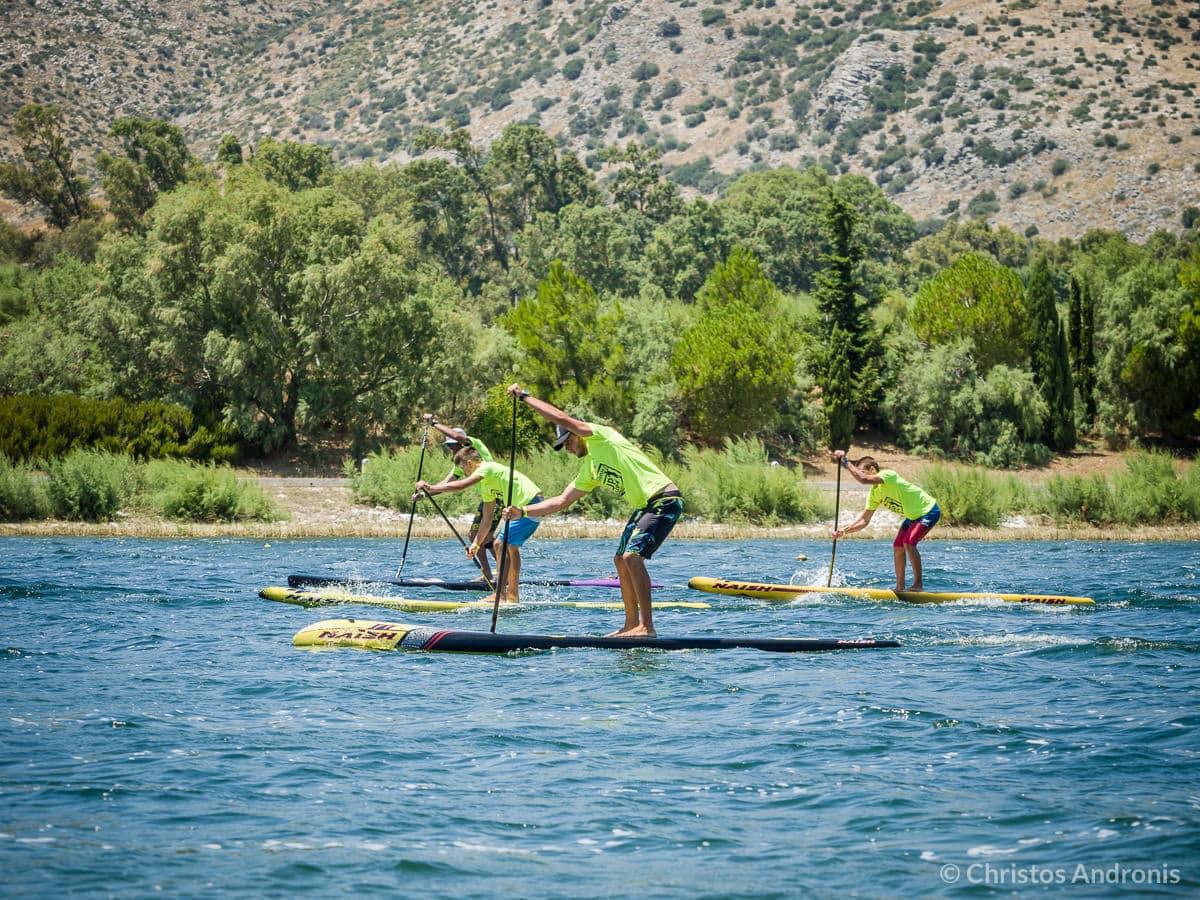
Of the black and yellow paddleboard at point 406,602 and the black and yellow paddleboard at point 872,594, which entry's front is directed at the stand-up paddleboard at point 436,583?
the black and yellow paddleboard at point 872,594

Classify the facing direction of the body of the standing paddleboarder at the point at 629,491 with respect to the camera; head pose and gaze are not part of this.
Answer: to the viewer's left

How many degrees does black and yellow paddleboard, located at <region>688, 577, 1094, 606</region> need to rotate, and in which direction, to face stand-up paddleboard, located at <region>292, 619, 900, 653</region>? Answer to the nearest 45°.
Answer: approximately 45° to its left

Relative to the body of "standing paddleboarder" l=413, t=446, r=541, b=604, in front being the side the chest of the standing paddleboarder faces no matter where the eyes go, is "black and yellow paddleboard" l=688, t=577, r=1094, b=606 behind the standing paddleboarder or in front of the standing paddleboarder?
behind

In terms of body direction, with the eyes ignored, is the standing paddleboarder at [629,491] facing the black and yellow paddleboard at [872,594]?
no

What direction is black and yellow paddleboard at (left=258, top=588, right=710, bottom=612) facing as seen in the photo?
to the viewer's left

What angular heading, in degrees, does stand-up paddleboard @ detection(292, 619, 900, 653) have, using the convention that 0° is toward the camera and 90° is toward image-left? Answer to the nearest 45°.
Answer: approximately 90°

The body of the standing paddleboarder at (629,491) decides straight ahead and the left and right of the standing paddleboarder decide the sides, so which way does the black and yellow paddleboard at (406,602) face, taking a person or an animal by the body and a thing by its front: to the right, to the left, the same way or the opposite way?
the same way

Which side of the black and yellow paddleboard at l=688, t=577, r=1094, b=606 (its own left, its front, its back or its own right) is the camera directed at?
left

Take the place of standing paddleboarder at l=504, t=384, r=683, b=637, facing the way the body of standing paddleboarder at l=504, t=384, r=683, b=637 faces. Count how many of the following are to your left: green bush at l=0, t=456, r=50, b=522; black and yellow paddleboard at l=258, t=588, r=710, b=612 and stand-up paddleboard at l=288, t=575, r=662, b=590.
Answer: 0

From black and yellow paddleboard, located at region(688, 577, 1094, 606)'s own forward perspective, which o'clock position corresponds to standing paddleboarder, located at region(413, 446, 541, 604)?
The standing paddleboarder is roughly at 11 o'clock from the black and yellow paddleboard.

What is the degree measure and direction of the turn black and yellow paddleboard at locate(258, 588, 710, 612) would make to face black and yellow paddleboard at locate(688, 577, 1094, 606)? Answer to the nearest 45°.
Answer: approximately 180°

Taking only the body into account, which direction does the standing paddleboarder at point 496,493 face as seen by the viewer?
to the viewer's left

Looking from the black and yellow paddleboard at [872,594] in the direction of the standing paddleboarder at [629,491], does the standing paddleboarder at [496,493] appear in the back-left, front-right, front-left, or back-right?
front-right

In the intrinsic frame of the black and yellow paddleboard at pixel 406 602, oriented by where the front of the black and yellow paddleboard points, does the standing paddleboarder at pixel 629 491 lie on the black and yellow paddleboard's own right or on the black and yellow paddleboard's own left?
on the black and yellow paddleboard's own left

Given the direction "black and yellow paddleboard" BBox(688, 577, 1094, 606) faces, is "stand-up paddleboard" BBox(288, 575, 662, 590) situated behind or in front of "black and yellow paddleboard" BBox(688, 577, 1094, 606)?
in front

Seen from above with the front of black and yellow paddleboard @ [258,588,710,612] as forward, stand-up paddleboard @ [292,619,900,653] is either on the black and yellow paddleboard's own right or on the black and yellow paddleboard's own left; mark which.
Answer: on the black and yellow paddleboard's own left
